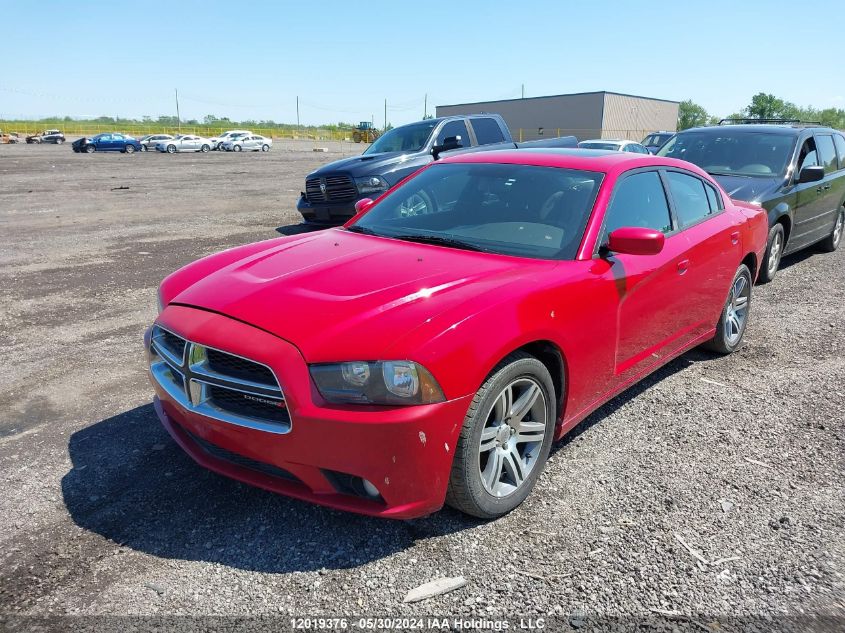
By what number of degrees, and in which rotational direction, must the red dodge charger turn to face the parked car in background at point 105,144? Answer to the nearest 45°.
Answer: approximately 90° to its right

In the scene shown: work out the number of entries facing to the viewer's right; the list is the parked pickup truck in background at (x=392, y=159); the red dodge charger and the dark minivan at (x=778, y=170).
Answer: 0

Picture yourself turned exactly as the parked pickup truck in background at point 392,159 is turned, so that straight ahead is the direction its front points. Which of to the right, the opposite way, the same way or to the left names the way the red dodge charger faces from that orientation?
the same way

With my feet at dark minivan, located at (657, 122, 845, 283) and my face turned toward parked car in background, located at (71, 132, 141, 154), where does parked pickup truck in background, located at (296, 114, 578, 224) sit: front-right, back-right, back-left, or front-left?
front-left

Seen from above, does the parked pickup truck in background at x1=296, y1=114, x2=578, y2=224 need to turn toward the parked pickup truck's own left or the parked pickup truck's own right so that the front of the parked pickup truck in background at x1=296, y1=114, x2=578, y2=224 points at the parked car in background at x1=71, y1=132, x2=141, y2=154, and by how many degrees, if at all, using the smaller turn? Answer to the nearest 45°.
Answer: approximately 90° to the parked pickup truck's own right

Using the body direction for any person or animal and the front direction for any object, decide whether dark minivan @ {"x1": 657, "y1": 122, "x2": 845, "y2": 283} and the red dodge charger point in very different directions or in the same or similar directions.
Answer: same or similar directions

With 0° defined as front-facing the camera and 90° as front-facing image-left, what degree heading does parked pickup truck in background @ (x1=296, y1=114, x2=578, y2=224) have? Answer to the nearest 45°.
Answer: approximately 45°

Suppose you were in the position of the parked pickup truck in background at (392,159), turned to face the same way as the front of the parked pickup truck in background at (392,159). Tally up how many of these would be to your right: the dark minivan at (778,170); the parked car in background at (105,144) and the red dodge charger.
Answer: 1

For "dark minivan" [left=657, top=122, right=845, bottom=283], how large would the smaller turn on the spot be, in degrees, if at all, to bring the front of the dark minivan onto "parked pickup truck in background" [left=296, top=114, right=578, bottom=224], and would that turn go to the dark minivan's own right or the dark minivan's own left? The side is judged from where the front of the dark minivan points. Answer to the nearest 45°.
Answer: approximately 45° to the dark minivan's own right

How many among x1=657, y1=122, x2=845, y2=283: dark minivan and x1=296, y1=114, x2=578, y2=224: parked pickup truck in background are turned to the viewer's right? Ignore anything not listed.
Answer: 0

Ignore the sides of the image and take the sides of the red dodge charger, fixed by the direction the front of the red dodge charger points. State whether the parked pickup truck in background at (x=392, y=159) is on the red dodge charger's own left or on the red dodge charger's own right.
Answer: on the red dodge charger's own right

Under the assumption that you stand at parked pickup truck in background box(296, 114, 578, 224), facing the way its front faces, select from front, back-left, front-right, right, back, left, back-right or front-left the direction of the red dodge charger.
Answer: front-left

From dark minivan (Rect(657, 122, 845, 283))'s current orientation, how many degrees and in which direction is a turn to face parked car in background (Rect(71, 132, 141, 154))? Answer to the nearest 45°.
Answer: approximately 90° to its right

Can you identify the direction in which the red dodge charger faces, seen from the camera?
facing the viewer and to the left of the viewer

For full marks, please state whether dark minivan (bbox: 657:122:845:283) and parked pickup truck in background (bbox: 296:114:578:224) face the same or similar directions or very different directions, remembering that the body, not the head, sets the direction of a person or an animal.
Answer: same or similar directions

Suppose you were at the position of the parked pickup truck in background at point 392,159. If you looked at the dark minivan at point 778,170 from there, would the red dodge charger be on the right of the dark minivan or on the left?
right
